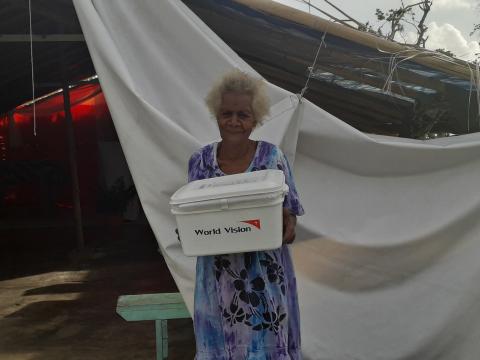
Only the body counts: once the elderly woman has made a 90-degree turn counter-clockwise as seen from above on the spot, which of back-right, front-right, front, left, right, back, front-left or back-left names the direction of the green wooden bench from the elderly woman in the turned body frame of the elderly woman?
back-left

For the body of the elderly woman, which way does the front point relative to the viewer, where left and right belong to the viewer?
facing the viewer

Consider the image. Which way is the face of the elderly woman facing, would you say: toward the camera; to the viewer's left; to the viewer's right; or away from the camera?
toward the camera
